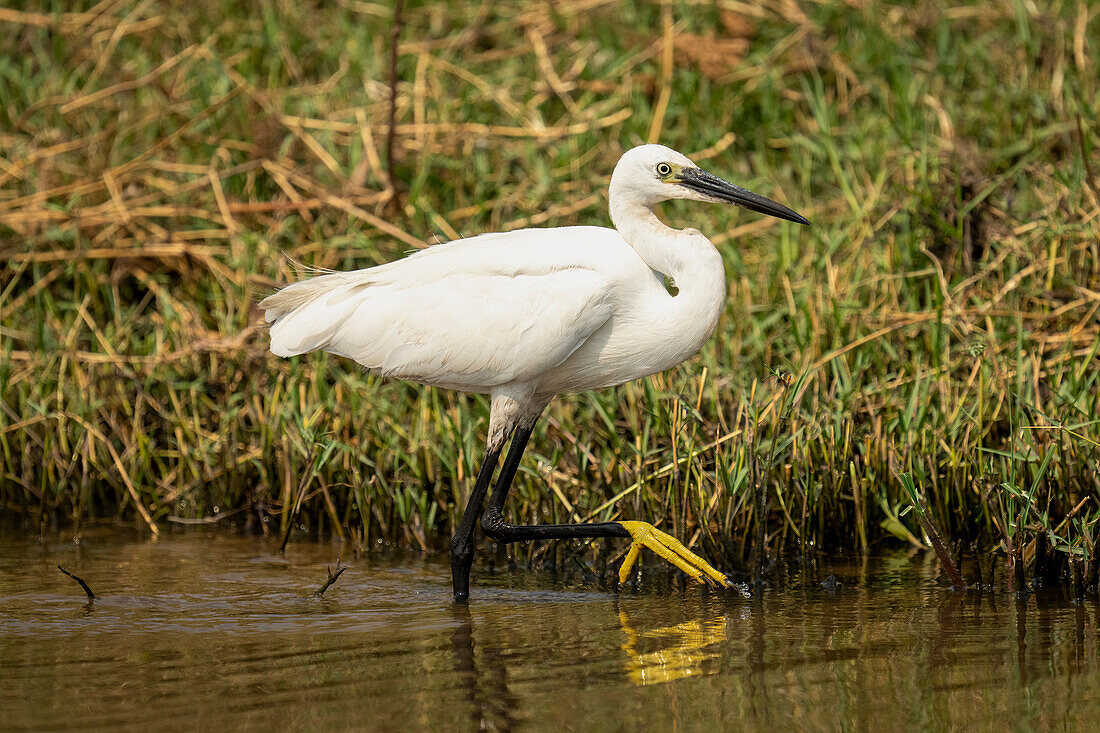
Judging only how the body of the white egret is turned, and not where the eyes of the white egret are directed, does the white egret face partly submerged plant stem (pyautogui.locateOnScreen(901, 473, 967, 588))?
yes

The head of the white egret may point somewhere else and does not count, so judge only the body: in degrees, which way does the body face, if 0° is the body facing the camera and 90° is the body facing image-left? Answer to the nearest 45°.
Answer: approximately 270°
